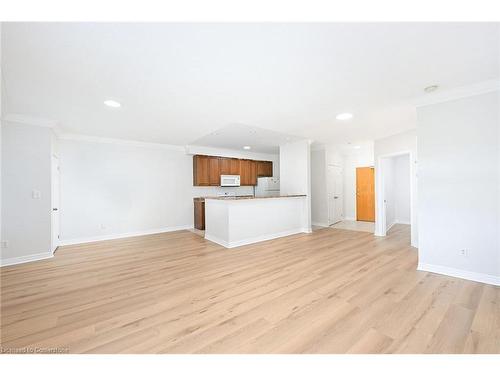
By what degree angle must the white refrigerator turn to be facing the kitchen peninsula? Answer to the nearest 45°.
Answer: approximately 45° to its right

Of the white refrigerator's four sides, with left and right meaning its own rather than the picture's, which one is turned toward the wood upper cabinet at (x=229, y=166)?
right

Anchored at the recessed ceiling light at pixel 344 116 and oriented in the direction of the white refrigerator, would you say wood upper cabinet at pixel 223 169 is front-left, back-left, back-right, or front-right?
front-left

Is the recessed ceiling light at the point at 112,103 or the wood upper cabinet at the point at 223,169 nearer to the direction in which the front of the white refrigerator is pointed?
the recessed ceiling light

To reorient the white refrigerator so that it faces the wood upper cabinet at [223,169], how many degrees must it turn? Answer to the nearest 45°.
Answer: approximately 90° to its right

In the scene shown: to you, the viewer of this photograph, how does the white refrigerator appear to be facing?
facing the viewer and to the right of the viewer

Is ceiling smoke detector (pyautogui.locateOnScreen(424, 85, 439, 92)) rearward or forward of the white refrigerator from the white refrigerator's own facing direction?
forward

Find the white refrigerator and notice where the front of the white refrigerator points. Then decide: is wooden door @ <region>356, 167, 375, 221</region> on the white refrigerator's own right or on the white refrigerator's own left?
on the white refrigerator's own left

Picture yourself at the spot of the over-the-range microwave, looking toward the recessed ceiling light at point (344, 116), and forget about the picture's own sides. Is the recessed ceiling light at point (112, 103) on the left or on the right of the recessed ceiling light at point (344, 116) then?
right

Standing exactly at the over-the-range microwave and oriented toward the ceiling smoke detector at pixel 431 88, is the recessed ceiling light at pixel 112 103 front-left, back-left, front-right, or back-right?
front-right

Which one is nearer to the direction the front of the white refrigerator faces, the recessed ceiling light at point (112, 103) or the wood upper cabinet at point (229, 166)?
the recessed ceiling light

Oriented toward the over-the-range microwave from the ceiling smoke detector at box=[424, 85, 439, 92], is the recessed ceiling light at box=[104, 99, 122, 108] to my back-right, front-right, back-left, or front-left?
front-left

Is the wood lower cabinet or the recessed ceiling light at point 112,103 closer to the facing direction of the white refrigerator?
the recessed ceiling light

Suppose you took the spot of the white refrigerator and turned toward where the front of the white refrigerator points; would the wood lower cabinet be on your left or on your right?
on your right
